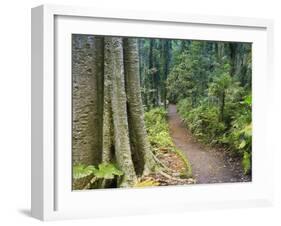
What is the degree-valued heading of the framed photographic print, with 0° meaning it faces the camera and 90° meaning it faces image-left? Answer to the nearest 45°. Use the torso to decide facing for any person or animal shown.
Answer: approximately 315°
